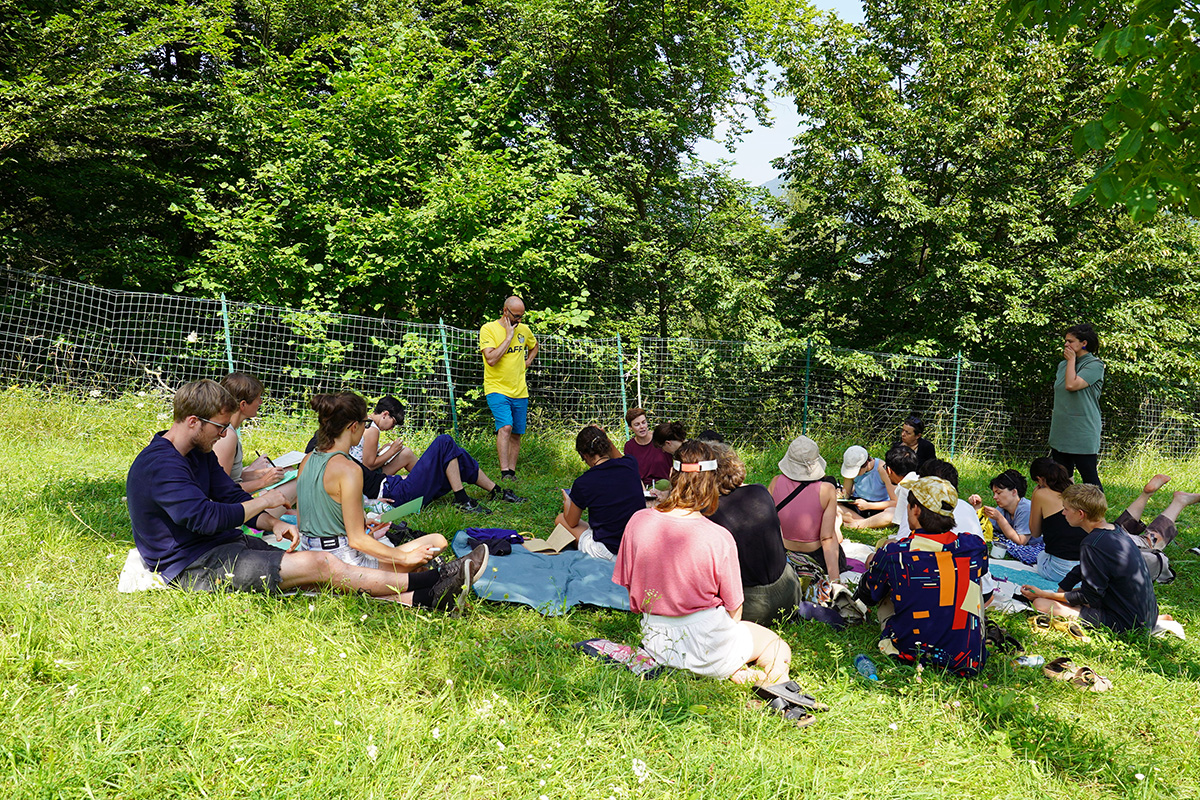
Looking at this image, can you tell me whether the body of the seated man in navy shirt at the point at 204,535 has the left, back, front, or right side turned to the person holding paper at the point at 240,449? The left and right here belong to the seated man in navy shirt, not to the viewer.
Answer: left

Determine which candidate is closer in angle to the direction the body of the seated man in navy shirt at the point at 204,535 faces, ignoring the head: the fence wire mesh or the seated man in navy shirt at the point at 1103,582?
the seated man in navy shirt

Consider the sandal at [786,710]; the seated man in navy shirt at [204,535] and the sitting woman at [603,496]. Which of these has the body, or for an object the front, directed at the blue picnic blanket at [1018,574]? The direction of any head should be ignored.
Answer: the seated man in navy shirt

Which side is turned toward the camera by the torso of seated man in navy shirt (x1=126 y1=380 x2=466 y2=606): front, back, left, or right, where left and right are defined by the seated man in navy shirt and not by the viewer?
right

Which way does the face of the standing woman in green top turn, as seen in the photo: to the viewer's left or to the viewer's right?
to the viewer's left

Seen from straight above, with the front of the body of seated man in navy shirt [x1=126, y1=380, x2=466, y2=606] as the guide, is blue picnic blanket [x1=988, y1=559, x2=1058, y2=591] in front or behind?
in front

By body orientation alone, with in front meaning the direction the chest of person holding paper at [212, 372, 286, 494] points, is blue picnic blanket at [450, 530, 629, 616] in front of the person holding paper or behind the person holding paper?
in front

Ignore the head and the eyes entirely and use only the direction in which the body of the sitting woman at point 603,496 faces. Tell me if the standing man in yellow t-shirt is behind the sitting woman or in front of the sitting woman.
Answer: in front

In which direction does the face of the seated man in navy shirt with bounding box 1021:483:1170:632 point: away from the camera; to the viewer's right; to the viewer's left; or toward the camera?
to the viewer's left

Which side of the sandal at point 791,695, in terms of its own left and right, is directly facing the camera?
right

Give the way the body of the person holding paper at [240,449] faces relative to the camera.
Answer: to the viewer's right

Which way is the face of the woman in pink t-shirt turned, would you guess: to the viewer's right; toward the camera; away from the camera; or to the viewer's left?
away from the camera
